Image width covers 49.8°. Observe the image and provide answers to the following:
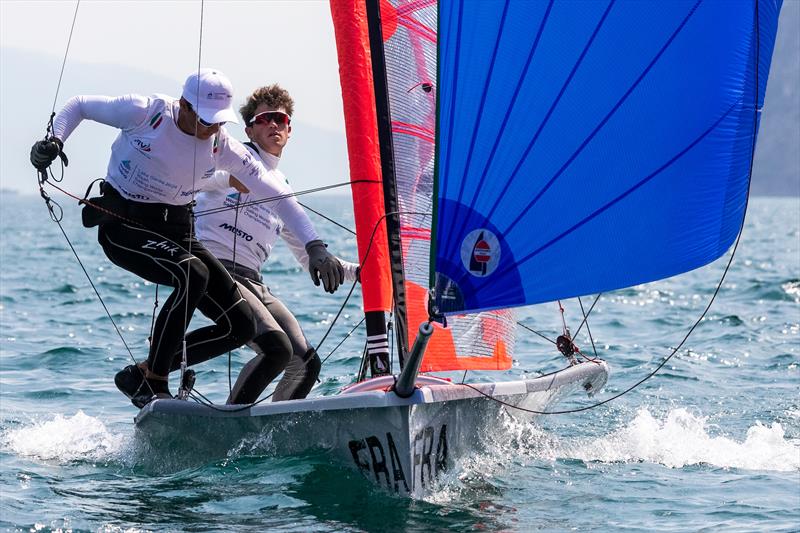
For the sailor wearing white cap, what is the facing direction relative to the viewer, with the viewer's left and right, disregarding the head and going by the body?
facing the viewer and to the right of the viewer

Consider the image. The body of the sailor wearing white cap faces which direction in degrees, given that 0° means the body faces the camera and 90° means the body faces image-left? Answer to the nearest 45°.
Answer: approximately 315°
